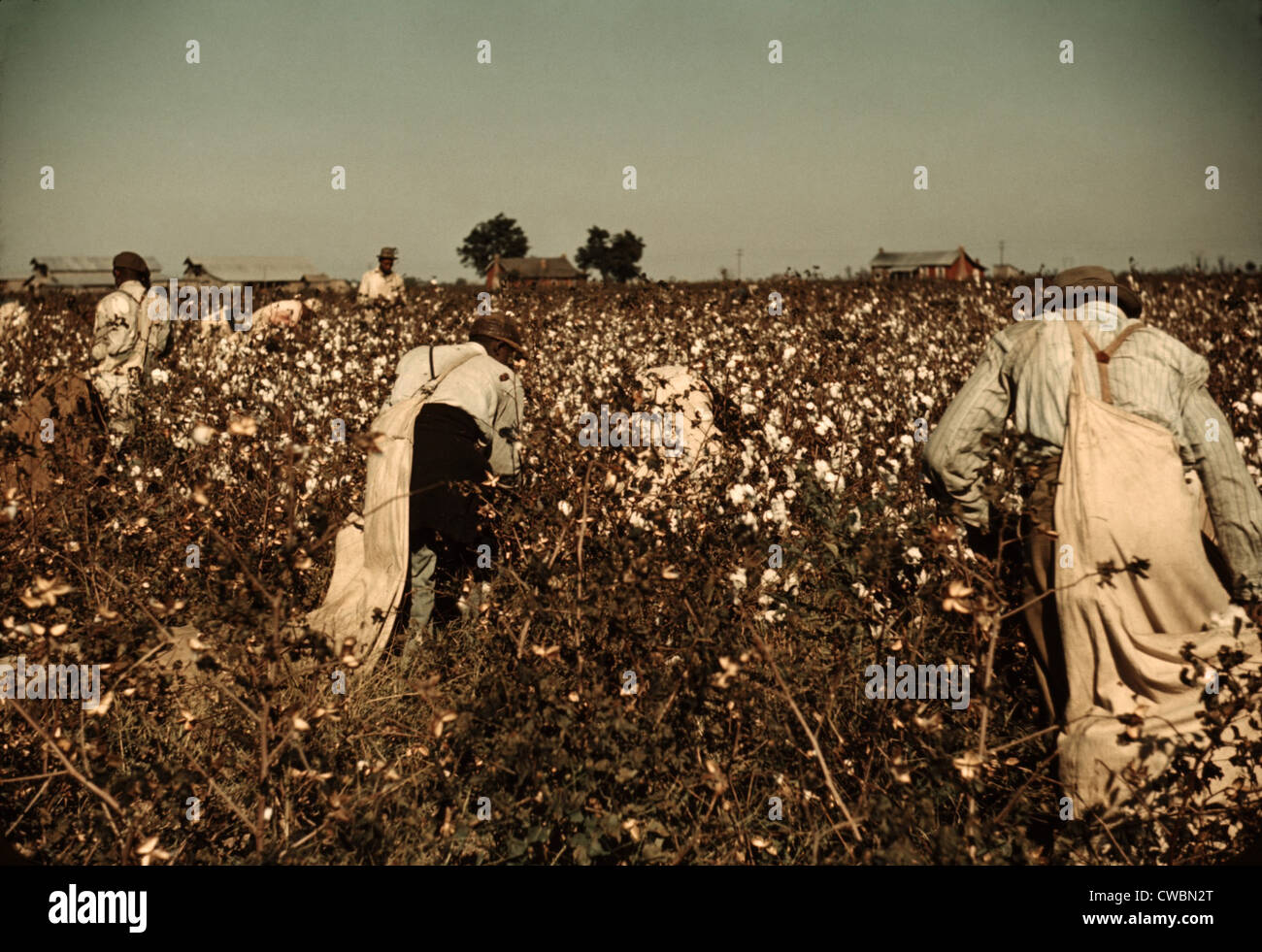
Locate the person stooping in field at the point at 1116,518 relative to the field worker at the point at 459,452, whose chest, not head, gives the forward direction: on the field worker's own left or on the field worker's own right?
on the field worker's own right

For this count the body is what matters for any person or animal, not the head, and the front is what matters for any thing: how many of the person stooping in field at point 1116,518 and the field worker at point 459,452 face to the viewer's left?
0

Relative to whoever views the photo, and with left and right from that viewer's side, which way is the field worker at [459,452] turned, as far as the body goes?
facing away from the viewer and to the right of the viewer

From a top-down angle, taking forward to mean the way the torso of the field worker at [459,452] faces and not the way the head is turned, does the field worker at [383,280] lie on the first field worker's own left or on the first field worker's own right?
on the first field worker's own left

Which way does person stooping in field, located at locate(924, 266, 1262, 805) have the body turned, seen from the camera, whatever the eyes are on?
away from the camera

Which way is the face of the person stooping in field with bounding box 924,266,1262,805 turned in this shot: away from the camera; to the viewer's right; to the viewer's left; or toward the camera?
away from the camera
